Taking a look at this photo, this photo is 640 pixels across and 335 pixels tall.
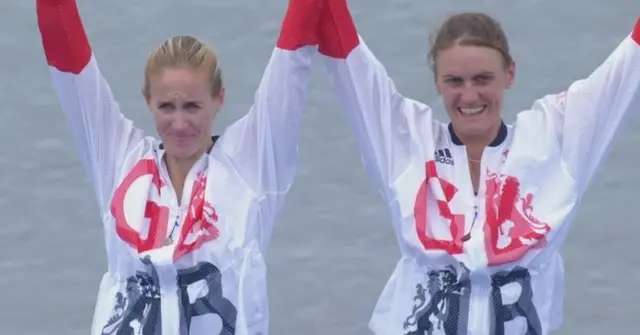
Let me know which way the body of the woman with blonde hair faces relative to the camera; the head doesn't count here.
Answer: toward the camera

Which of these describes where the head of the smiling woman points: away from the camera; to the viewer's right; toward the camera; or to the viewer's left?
toward the camera

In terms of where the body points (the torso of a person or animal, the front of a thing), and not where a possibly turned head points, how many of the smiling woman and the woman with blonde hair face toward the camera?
2

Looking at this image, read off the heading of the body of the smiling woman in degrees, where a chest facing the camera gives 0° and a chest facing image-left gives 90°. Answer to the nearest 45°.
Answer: approximately 0°

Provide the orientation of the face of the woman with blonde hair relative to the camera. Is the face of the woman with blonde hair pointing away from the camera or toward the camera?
toward the camera

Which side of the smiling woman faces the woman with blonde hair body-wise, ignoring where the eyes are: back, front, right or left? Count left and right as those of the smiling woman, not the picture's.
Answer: right

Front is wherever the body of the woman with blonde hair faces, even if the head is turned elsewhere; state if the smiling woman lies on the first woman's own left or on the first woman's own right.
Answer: on the first woman's own left
